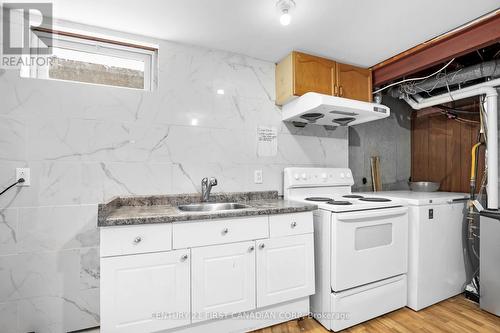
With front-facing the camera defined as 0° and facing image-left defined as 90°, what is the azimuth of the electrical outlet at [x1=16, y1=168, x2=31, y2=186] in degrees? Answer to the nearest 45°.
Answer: approximately 0°

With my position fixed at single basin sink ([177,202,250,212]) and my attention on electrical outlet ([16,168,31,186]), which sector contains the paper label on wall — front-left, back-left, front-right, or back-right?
back-right

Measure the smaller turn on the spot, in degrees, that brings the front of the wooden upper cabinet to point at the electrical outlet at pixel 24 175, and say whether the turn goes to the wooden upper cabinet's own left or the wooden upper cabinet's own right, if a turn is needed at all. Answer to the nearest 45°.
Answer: approximately 90° to the wooden upper cabinet's own right

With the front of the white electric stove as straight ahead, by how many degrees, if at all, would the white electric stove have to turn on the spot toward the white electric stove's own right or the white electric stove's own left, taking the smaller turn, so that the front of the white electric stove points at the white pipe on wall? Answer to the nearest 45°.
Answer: approximately 90° to the white electric stove's own left

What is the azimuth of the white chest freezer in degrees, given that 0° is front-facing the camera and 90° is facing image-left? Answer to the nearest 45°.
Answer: approximately 315°

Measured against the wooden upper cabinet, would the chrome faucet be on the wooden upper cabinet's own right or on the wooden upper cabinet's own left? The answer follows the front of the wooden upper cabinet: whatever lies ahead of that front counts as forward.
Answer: on the wooden upper cabinet's own right

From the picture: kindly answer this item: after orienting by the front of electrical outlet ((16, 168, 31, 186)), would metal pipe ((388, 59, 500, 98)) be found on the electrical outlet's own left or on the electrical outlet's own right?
on the electrical outlet's own left

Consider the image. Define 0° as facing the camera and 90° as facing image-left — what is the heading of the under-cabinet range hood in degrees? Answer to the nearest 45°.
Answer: approximately 315°
